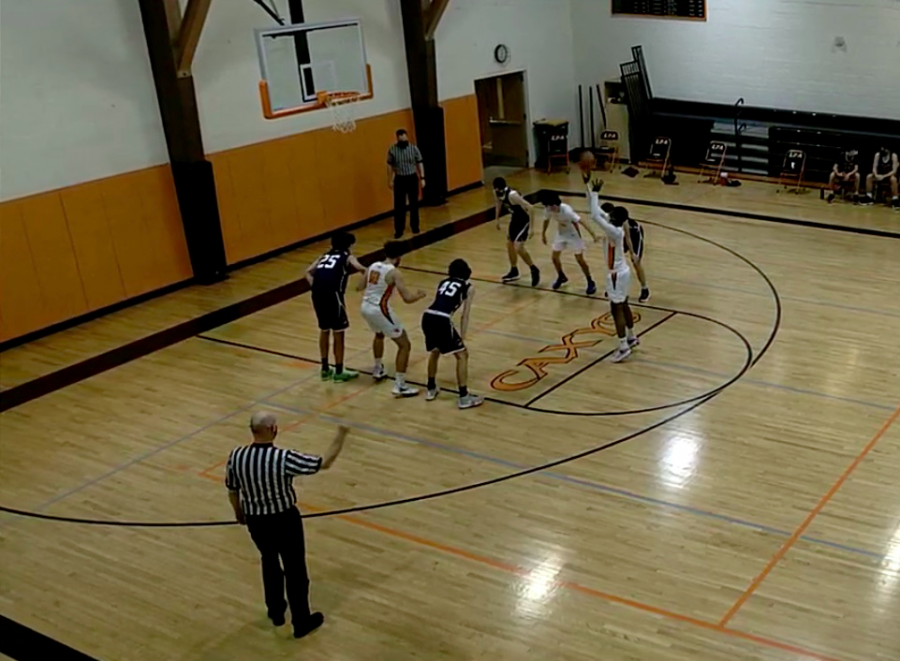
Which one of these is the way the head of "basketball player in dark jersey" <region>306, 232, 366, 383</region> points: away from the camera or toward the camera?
away from the camera

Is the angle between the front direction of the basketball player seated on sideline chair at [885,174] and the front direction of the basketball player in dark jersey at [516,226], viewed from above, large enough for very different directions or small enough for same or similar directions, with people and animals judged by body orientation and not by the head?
same or similar directions

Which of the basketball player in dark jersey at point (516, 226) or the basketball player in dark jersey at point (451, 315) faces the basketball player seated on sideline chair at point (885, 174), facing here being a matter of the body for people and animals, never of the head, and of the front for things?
the basketball player in dark jersey at point (451, 315)

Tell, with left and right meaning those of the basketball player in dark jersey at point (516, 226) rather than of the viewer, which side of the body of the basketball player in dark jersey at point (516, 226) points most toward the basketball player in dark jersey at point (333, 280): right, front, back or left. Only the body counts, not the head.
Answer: front

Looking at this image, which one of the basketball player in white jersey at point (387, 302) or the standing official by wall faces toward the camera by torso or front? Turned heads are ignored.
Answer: the standing official by wall

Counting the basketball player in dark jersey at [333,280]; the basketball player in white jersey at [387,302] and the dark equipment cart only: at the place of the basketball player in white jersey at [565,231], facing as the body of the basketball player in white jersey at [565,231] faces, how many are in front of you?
2

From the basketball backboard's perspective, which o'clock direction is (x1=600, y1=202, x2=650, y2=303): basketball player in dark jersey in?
The basketball player in dark jersey is roughly at 12 o'clock from the basketball backboard.

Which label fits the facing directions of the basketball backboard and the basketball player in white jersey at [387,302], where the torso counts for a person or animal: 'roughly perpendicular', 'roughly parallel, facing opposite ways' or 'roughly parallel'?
roughly perpendicular

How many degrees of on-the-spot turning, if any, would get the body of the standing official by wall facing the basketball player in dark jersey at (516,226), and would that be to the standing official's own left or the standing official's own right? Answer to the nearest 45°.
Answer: approximately 45° to the standing official's own left

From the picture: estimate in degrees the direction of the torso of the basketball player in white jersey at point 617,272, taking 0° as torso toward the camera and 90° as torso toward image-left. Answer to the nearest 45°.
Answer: approximately 135°

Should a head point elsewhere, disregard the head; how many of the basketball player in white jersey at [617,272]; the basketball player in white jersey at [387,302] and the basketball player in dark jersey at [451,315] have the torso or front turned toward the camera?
0

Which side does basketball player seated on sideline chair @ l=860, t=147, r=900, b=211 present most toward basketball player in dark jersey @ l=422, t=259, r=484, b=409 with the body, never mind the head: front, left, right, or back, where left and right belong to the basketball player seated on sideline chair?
front

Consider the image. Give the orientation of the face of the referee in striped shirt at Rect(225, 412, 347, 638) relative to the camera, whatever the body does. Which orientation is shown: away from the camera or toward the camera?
away from the camera

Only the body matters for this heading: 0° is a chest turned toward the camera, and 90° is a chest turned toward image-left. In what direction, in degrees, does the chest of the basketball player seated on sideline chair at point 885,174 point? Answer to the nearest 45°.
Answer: approximately 45°

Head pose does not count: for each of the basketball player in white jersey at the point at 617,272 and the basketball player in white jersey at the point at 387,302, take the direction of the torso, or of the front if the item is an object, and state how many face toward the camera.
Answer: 0

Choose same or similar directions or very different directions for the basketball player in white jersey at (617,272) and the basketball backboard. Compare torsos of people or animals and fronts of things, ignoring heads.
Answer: very different directions

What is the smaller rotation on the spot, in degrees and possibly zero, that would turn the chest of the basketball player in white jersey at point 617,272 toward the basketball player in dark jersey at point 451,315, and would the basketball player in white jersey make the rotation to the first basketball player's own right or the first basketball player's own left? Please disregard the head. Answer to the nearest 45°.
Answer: approximately 90° to the first basketball player's own left

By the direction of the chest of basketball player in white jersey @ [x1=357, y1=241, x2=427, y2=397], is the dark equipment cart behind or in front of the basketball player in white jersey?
in front

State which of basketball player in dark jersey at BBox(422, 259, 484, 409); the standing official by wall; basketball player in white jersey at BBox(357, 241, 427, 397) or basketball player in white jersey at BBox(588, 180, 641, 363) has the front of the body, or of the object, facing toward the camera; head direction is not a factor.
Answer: the standing official by wall
